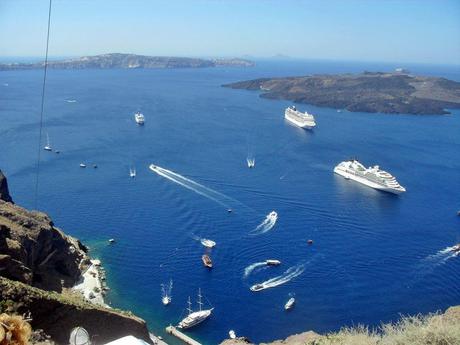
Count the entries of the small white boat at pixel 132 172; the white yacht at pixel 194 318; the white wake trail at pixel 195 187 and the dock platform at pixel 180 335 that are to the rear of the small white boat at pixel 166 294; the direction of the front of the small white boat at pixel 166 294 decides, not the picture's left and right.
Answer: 2

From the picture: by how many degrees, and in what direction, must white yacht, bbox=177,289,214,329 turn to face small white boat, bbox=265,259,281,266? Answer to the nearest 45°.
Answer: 0° — it already faces it

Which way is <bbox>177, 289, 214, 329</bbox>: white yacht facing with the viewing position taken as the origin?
facing away from the viewer and to the right of the viewer

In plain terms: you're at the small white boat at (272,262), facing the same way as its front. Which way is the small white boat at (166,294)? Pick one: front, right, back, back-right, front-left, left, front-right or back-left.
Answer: back-right

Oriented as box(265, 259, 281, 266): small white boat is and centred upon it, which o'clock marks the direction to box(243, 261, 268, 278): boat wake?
The boat wake is roughly at 5 o'clock from the small white boat.

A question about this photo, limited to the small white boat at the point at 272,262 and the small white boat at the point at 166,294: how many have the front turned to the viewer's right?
1

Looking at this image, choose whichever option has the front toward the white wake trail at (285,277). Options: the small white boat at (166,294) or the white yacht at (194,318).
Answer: the white yacht

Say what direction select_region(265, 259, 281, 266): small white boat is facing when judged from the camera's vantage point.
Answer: facing to the right of the viewer
